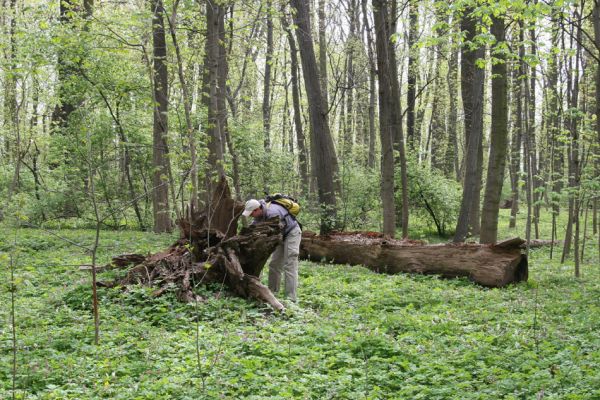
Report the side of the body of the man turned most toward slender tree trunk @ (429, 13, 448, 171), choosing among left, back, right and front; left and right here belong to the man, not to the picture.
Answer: right

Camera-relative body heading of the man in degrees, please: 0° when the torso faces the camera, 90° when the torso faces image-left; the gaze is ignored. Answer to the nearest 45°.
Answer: approximately 90°

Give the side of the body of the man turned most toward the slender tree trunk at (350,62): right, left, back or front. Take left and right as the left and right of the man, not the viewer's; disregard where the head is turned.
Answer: right

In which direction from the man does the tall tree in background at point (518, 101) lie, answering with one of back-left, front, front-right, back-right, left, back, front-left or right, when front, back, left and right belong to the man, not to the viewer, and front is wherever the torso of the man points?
back-right
